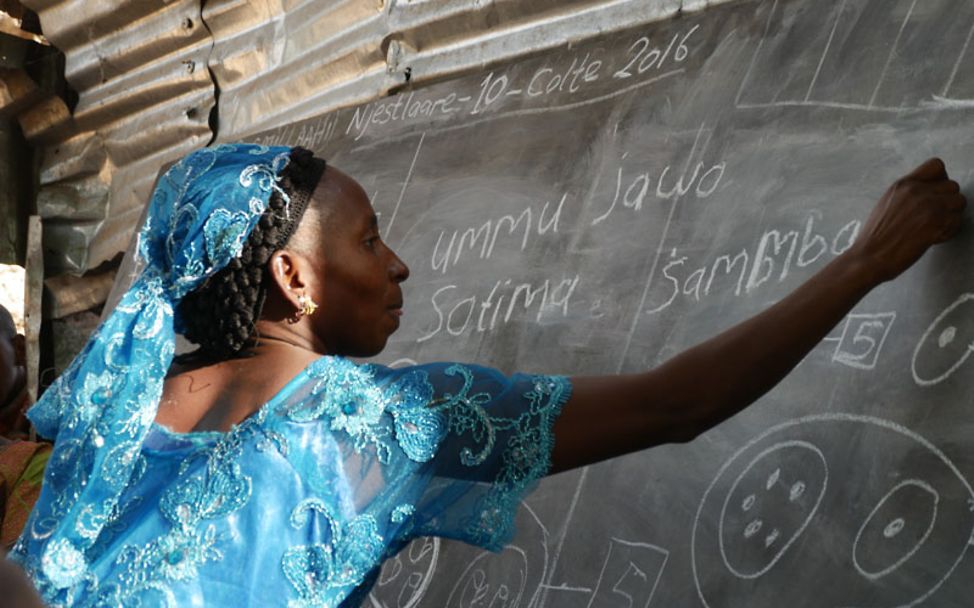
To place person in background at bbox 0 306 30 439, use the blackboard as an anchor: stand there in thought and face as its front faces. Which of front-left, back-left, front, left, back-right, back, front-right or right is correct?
right

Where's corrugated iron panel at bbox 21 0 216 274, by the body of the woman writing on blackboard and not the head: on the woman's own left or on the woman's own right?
on the woman's own left

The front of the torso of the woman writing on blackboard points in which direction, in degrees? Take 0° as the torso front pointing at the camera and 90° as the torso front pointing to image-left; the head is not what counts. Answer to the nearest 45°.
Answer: approximately 225°

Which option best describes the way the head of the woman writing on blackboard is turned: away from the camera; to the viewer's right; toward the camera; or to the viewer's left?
to the viewer's right

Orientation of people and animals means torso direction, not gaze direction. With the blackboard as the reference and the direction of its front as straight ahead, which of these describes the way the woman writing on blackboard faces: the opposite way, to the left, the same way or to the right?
the opposite way

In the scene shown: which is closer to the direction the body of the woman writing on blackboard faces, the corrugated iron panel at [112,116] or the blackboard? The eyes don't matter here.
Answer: the blackboard

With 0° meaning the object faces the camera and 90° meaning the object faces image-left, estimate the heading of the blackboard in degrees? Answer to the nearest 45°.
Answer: approximately 45°

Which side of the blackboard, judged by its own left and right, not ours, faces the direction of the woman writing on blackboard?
front
